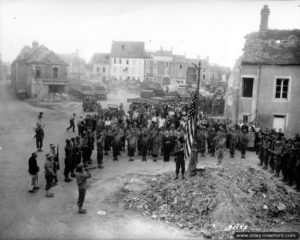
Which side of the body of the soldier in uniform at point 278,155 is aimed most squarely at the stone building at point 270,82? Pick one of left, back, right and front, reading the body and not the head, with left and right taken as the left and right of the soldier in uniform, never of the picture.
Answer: right

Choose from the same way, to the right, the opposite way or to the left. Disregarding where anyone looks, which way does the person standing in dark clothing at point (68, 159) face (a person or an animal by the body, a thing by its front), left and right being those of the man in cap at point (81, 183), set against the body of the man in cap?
the same way

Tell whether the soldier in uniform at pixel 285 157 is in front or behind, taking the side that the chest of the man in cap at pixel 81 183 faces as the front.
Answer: in front

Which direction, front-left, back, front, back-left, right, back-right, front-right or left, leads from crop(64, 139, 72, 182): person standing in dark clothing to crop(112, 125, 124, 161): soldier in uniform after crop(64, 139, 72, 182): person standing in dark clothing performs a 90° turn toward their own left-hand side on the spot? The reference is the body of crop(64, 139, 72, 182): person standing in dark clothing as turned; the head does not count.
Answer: front-right

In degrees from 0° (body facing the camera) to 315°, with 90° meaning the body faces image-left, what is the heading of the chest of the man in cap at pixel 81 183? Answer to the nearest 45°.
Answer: approximately 270°

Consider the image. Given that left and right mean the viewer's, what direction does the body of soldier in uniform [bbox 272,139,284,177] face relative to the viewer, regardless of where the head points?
facing to the left of the viewer

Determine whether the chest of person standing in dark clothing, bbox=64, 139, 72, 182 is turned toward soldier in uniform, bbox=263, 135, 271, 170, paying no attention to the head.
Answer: yes

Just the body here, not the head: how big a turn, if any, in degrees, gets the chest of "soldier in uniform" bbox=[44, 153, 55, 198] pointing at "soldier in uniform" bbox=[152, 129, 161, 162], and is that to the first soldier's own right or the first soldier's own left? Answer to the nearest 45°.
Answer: approximately 45° to the first soldier's own left

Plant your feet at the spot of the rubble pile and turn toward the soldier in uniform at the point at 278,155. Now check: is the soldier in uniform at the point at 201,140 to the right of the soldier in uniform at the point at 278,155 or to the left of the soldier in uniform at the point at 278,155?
left

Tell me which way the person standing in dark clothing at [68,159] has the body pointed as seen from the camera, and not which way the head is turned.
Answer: to the viewer's right

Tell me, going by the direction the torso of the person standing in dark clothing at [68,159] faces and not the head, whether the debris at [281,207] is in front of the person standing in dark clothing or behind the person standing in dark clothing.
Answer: in front

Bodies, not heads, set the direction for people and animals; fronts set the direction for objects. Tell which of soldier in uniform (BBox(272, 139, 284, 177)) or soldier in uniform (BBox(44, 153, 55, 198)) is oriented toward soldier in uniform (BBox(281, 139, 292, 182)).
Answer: soldier in uniform (BBox(44, 153, 55, 198))

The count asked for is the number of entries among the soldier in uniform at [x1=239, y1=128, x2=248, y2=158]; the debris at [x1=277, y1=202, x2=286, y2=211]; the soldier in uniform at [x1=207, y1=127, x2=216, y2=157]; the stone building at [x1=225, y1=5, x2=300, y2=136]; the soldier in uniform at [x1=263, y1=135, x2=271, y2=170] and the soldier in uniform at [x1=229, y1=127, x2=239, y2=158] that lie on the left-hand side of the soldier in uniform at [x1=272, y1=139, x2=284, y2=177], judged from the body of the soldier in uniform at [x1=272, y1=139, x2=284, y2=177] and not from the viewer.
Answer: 1

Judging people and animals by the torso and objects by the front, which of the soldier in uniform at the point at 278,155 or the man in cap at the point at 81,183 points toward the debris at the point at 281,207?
the man in cap

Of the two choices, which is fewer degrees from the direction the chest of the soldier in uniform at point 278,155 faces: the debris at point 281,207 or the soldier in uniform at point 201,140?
the soldier in uniform

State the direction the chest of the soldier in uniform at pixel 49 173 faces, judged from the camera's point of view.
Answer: to the viewer's right
